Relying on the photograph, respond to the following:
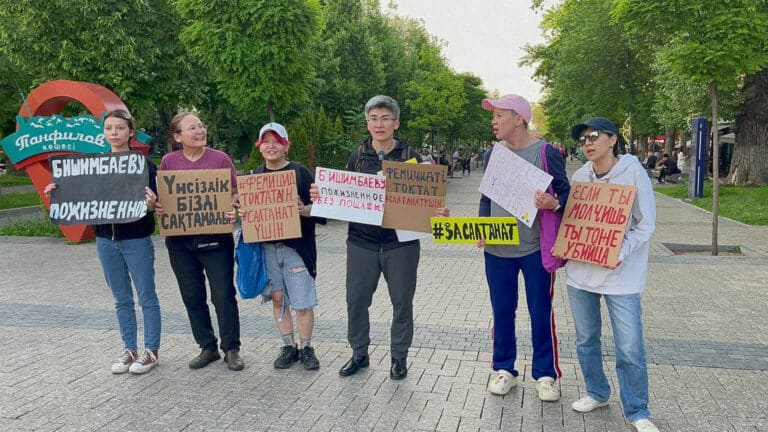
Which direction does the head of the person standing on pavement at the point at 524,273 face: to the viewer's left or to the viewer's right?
to the viewer's left

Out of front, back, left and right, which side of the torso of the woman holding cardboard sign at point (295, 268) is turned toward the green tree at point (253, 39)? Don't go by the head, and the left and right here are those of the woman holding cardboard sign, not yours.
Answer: back

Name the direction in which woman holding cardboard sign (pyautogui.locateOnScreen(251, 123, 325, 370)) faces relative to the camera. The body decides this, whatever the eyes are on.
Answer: toward the camera

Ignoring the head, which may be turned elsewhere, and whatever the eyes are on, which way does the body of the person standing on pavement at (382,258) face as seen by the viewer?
toward the camera

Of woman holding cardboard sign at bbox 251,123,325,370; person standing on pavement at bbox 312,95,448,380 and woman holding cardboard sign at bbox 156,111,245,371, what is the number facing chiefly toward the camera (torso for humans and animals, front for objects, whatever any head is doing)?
3

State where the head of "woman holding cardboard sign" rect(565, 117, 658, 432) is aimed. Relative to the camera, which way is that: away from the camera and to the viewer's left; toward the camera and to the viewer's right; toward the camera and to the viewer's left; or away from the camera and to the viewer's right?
toward the camera and to the viewer's left

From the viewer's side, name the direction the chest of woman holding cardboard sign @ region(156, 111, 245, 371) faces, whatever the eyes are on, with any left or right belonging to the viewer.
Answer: facing the viewer

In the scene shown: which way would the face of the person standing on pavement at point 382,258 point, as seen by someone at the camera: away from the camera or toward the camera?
toward the camera

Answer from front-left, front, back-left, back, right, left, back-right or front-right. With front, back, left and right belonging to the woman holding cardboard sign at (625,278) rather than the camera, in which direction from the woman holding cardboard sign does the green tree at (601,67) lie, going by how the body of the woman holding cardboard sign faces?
back-right

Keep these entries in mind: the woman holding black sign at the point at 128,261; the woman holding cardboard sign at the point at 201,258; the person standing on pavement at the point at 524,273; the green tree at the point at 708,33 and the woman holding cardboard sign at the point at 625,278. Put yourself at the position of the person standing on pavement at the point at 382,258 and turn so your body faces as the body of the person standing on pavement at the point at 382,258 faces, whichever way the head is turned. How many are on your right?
2

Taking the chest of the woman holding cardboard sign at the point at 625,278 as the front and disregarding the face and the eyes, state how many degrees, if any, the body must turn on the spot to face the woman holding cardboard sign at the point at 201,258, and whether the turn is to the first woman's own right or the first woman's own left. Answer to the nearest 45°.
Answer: approximately 45° to the first woman's own right

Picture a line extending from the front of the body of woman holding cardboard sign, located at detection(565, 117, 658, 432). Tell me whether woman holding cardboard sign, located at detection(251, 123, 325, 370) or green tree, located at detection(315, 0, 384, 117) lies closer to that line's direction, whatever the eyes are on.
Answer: the woman holding cardboard sign

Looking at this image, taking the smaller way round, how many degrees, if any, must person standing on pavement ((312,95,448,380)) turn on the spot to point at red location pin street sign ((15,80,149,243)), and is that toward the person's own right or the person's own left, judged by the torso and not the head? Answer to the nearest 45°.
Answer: approximately 135° to the person's own right

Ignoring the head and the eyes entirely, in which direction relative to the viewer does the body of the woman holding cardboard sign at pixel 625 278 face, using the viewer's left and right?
facing the viewer and to the left of the viewer
